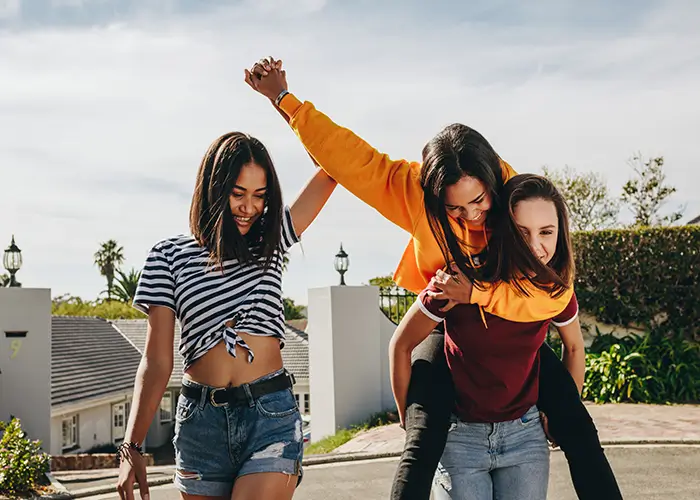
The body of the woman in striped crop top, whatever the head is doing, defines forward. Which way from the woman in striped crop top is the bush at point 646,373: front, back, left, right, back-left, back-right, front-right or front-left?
back-left

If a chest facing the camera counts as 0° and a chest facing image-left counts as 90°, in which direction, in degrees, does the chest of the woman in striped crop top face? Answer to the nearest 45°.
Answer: approximately 0°

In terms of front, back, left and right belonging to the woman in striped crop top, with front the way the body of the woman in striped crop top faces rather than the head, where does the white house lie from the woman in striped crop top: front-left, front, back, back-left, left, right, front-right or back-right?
back

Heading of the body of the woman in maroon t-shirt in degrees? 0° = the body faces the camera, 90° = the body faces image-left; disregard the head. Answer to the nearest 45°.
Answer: approximately 0°

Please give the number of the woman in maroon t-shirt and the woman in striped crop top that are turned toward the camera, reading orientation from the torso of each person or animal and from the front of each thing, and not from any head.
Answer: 2
